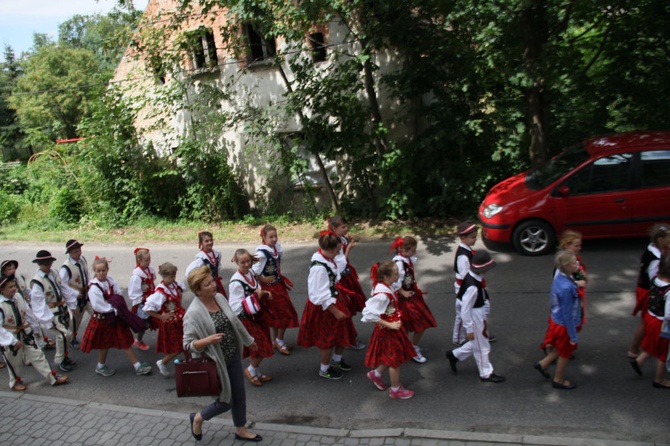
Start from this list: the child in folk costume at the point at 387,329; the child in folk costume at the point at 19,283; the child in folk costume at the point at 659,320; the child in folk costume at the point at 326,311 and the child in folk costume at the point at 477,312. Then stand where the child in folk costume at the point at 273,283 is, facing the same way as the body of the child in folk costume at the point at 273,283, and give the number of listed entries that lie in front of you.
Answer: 4

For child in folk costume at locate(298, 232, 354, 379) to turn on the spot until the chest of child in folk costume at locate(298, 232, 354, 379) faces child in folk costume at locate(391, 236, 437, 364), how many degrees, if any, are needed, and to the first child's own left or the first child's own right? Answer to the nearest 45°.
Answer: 0° — they already face them

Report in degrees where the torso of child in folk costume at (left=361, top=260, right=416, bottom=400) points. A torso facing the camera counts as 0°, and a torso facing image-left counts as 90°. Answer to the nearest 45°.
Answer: approximately 270°

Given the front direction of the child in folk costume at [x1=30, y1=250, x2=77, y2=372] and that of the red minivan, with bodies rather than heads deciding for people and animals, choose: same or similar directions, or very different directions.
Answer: very different directions

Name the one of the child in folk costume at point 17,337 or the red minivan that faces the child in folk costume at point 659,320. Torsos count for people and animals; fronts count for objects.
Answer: the child in folk costume at point 17,337

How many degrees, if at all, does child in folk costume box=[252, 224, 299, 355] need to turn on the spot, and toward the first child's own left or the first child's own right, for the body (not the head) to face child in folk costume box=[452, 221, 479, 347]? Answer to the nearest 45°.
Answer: approximately 45° to the first child's own left

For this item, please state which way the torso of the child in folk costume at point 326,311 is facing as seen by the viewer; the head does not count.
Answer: to the viewer's right

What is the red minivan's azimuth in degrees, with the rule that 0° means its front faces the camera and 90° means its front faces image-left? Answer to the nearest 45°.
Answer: approximately 90°

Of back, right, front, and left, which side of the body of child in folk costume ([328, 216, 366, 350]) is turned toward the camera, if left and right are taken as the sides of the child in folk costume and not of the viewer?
right
